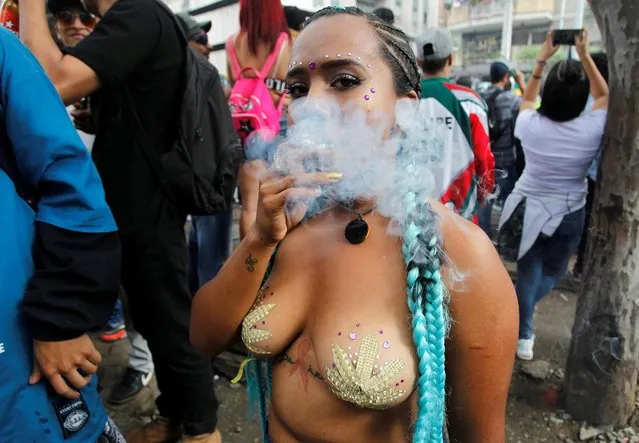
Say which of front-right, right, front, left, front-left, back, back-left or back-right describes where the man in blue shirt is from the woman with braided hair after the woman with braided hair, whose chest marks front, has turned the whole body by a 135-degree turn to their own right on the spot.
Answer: left

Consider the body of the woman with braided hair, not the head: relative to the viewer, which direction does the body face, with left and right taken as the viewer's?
facing the viewer and to the left of the viewer
